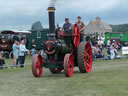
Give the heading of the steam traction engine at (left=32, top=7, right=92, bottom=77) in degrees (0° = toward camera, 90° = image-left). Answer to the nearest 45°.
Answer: approximately 45°

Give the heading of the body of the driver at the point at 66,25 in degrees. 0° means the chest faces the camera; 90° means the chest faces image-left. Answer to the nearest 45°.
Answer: approximately 45°
